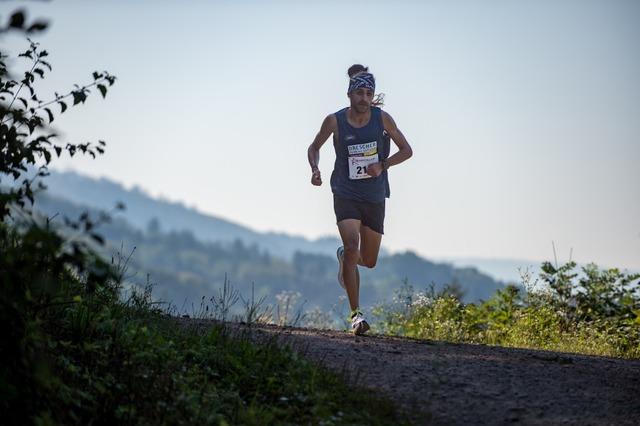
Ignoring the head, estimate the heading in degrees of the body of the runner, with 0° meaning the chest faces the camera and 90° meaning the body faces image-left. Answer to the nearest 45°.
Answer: approximately 0°
